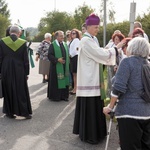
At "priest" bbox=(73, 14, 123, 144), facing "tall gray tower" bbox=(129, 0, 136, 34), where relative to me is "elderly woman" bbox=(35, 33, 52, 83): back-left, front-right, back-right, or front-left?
front-left

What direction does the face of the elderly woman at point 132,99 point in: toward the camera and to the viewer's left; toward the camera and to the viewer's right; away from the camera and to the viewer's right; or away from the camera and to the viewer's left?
away from the camera and to the viewer's left

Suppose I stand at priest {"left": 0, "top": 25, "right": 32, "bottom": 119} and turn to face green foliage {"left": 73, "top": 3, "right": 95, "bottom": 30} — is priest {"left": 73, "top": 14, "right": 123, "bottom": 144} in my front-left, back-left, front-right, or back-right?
back-right

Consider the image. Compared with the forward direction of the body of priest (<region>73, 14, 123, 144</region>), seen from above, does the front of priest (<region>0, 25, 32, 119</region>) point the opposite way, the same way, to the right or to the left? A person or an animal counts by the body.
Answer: to the left

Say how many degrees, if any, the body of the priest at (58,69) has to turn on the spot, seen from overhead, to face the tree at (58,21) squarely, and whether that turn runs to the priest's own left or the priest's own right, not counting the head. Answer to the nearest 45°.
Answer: approximately 135° to the priest's own left

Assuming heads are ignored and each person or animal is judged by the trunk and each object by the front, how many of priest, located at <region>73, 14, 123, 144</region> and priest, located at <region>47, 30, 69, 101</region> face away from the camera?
0

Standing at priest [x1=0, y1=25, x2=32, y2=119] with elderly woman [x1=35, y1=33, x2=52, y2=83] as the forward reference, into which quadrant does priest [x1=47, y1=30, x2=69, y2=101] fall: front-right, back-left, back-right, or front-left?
front-right

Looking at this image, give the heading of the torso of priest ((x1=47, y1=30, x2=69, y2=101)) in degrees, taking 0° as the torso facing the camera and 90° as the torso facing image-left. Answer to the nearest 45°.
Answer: approximately 315°
